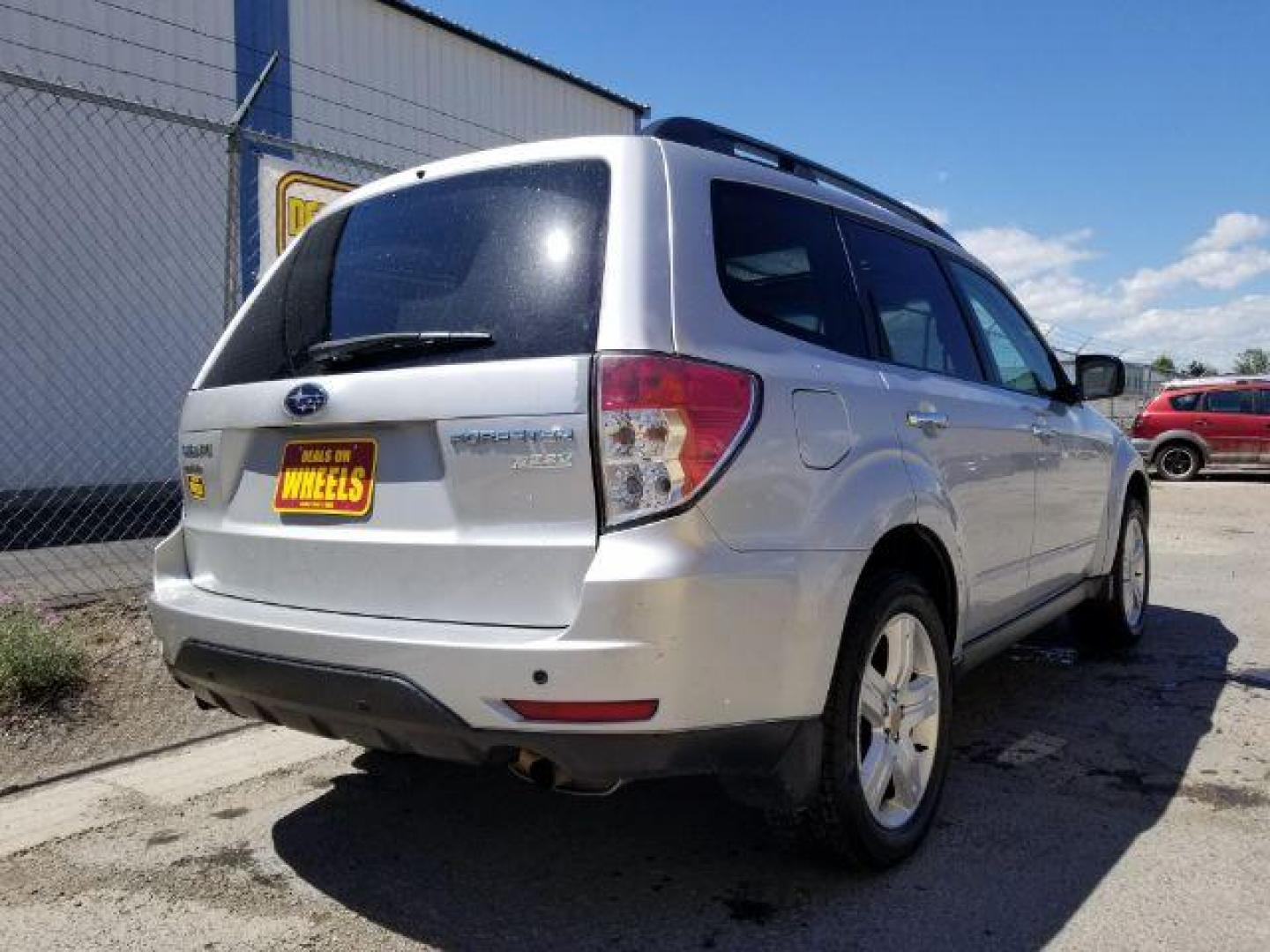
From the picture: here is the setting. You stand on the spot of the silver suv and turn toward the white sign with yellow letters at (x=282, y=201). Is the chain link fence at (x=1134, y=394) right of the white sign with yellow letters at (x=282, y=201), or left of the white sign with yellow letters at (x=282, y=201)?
right

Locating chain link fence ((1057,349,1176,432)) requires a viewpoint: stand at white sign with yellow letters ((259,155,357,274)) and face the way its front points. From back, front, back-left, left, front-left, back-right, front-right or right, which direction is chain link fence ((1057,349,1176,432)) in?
left

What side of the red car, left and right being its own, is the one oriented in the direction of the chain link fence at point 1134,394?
left

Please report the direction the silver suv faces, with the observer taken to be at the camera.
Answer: facing away from the viewer and to the right of the viewer

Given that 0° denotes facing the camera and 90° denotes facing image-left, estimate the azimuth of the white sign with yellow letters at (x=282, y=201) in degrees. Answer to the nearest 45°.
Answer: approximately 315°

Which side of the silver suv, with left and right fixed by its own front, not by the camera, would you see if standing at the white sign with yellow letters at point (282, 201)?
left

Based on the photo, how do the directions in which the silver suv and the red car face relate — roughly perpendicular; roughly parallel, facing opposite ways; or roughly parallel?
roughly perpendicular

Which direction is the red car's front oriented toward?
to the viewer's right

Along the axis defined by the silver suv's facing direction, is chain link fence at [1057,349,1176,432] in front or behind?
in front

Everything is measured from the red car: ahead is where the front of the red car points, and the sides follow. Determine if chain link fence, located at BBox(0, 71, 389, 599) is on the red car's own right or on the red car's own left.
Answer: on the red car's own right

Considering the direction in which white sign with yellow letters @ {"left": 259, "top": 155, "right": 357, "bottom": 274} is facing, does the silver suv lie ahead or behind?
ahead
